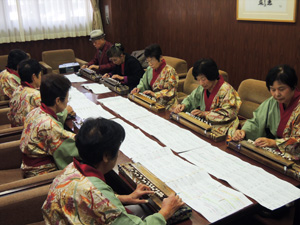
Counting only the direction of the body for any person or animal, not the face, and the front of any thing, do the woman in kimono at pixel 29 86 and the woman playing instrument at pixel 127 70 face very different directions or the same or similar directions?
very different directions

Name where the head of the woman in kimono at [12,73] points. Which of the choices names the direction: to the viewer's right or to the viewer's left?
to the viewer's right

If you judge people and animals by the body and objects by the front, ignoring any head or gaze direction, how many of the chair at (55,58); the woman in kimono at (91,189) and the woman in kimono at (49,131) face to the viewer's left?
0

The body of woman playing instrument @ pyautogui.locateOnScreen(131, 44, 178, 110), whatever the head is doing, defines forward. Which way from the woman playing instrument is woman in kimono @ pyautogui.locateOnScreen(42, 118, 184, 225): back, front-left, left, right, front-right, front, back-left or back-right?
front-left

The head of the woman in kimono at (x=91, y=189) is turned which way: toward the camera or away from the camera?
away from the camera

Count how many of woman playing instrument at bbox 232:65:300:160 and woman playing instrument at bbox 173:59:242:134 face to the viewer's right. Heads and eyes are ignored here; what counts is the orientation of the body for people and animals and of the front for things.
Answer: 0
